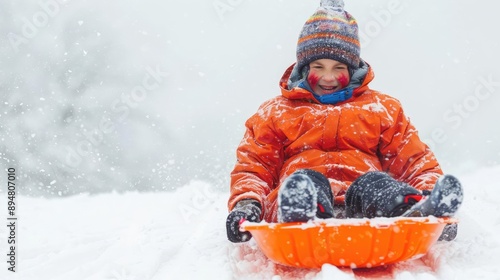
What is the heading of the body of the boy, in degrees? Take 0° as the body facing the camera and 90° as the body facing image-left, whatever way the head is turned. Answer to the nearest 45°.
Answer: approximately 0°
